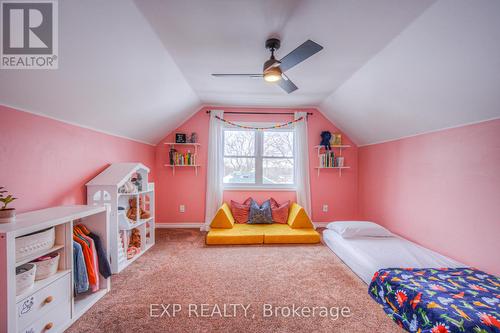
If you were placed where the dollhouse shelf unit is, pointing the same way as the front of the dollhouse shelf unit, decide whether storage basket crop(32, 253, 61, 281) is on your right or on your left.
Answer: on your right

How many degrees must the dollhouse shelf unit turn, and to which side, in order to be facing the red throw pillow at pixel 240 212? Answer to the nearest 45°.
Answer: approximately 45° to its left

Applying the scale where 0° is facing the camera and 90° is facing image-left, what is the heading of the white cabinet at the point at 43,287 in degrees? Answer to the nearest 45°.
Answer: approximately 315°

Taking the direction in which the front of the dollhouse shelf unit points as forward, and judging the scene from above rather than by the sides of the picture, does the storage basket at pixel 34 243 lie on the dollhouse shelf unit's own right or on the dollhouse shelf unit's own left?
on the dollhouse shelf unit's own right

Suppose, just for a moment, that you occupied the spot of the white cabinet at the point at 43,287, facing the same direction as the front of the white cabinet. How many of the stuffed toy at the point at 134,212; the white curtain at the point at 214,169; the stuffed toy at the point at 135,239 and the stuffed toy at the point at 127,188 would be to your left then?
4

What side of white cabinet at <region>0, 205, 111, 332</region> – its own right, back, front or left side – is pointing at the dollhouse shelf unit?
left

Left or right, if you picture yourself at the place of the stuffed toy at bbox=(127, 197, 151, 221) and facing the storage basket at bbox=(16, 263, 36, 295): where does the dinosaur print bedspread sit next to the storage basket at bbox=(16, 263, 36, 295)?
left

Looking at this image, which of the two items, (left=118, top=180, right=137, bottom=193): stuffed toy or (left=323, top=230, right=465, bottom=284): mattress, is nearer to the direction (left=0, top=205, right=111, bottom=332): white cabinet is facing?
the mattress

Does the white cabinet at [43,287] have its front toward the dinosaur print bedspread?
yes

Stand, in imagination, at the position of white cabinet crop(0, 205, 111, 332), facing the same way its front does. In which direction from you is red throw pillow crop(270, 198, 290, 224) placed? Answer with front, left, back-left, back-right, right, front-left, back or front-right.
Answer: front-left

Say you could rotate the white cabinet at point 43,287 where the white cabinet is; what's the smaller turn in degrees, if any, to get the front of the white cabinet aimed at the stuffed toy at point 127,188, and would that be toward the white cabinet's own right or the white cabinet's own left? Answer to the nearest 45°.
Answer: approximately 90° to the white cabinet's own left

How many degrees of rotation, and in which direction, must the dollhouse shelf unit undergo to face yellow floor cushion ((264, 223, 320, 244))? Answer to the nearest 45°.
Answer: approximately 45° to its left

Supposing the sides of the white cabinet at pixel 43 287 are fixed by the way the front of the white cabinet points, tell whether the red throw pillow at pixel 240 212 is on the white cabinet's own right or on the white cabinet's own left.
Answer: on the white cabinet's own left

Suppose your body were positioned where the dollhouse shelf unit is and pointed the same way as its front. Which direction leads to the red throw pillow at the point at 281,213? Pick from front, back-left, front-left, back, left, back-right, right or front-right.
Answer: front-left
